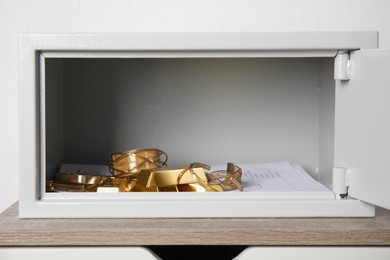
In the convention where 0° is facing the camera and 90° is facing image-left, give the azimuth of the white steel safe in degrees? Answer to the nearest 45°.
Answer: approximately 0°
